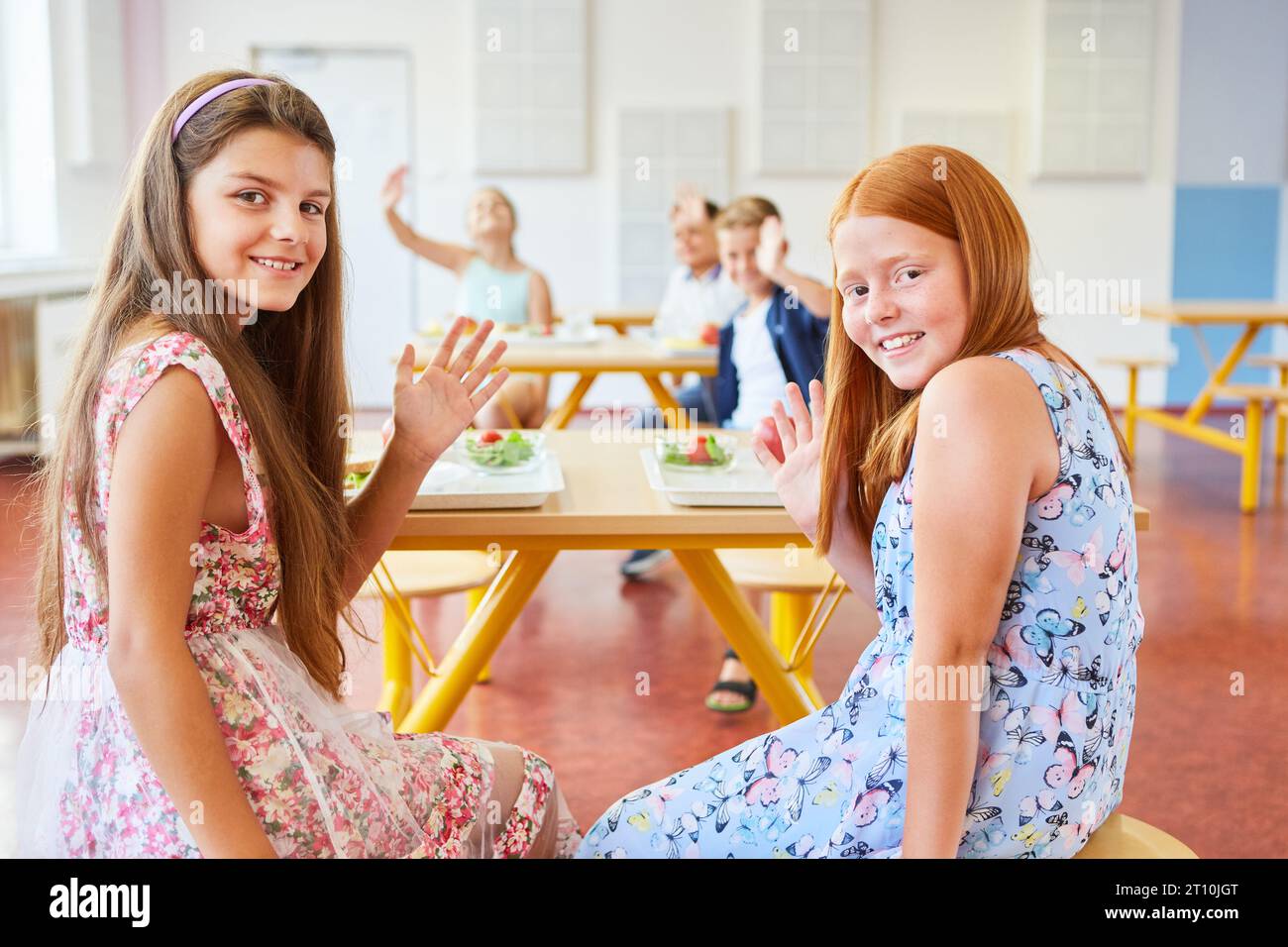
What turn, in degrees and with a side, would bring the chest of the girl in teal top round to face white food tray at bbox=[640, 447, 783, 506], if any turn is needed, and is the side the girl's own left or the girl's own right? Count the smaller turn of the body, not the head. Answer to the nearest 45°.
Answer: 0° — they already face it

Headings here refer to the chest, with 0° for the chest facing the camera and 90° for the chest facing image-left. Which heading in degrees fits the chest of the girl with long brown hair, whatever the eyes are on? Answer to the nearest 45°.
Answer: approximately 270°

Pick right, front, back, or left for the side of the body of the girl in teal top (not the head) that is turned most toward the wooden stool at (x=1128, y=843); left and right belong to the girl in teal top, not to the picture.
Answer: front

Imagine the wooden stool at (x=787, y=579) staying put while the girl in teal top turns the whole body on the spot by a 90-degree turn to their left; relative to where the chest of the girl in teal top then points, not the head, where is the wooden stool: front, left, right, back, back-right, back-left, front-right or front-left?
right

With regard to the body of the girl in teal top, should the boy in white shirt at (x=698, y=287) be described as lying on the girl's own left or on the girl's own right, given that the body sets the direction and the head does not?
on the girl's own left

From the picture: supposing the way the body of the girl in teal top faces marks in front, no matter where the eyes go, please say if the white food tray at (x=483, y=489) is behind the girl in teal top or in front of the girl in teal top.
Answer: in front

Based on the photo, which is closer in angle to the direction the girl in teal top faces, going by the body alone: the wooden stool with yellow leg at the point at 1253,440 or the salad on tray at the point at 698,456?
the salad on tray

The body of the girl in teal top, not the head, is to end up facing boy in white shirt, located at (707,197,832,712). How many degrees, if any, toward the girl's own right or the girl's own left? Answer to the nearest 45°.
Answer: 0° — they already face them

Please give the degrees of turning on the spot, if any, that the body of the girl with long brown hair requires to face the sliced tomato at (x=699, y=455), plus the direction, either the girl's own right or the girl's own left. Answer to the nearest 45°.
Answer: approximately 45° to the girl's own left

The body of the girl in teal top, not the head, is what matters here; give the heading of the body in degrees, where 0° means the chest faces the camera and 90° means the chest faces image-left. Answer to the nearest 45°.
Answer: approximately 0°

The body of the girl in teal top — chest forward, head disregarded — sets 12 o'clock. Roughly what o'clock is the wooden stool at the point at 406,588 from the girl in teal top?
The wooden stool is roughly at 12 o'clock from the girl in teal top.
